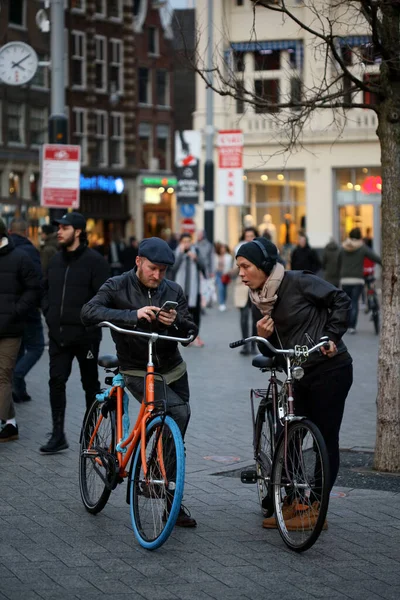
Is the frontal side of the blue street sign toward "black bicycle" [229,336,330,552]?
yes

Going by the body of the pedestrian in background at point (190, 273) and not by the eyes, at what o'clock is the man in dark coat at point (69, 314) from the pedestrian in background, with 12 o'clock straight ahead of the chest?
The man in dark coat is roughly at 12 o'clock from the pedestrian in background.

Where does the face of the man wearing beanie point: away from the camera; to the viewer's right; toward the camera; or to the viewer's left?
to the viewer's left

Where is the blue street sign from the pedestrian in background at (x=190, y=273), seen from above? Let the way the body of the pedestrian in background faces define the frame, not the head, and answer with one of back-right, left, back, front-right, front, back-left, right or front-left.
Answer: back

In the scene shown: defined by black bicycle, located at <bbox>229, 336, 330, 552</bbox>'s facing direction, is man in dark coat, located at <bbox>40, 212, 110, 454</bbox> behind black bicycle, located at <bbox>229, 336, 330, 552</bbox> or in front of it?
behind

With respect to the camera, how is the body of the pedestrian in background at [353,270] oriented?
away from the camera

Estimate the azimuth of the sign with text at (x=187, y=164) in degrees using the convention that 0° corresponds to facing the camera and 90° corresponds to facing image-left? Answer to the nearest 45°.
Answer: approximately 0°
